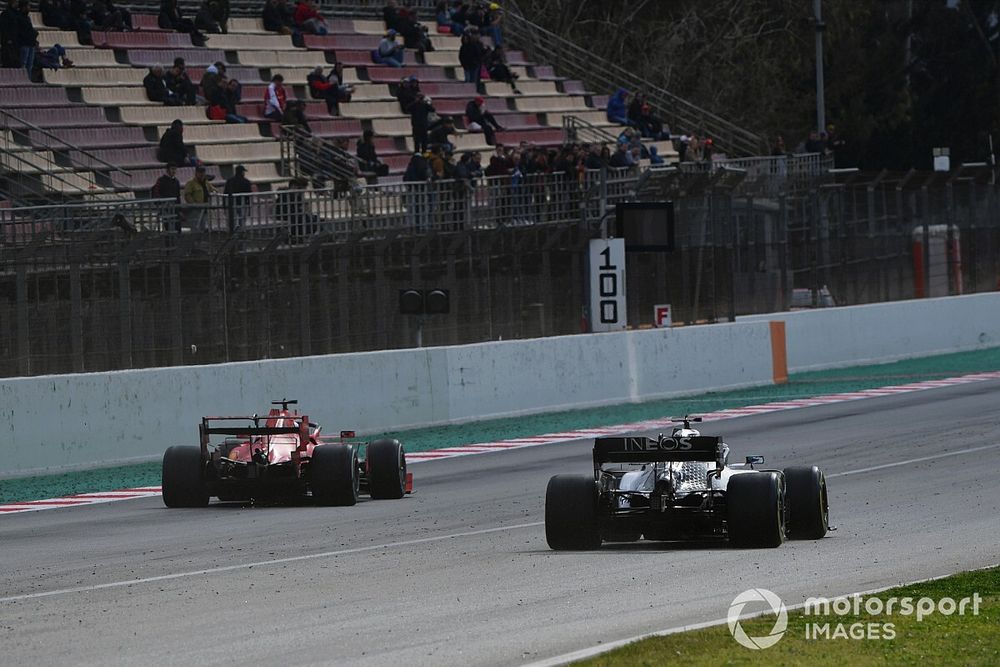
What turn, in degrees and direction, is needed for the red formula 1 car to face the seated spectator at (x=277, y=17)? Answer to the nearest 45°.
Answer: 0° — it already faces them

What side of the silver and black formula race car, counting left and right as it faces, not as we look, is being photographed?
back

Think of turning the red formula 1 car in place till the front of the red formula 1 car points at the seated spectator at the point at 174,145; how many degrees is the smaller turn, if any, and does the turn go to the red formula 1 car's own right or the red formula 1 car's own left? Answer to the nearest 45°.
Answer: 0° — it already faces them

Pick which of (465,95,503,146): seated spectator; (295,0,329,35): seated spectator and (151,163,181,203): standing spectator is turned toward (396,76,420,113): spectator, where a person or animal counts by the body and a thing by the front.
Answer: (295,0,329,35): seated spectator

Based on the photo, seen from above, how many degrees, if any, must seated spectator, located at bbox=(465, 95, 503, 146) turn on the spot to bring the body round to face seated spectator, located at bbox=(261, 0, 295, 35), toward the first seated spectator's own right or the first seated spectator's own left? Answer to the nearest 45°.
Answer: approximately 135° to the first seated spectator's own right

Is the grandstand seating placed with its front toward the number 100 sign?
yes

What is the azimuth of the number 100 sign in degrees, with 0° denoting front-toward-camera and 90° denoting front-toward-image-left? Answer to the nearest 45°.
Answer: approximately 0°

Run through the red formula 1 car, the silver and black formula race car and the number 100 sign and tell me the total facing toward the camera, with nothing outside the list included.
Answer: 1

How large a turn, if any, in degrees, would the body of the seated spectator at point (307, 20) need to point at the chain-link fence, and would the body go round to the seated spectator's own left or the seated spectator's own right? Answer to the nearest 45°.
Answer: approximately 45° to the seated spectator's own right

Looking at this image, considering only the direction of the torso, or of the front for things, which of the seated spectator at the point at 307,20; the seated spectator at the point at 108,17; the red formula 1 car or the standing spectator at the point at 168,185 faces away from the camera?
the red formula 1 car

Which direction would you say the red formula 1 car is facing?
away from the camera

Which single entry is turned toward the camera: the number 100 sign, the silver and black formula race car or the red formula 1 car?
the number 100 sign
